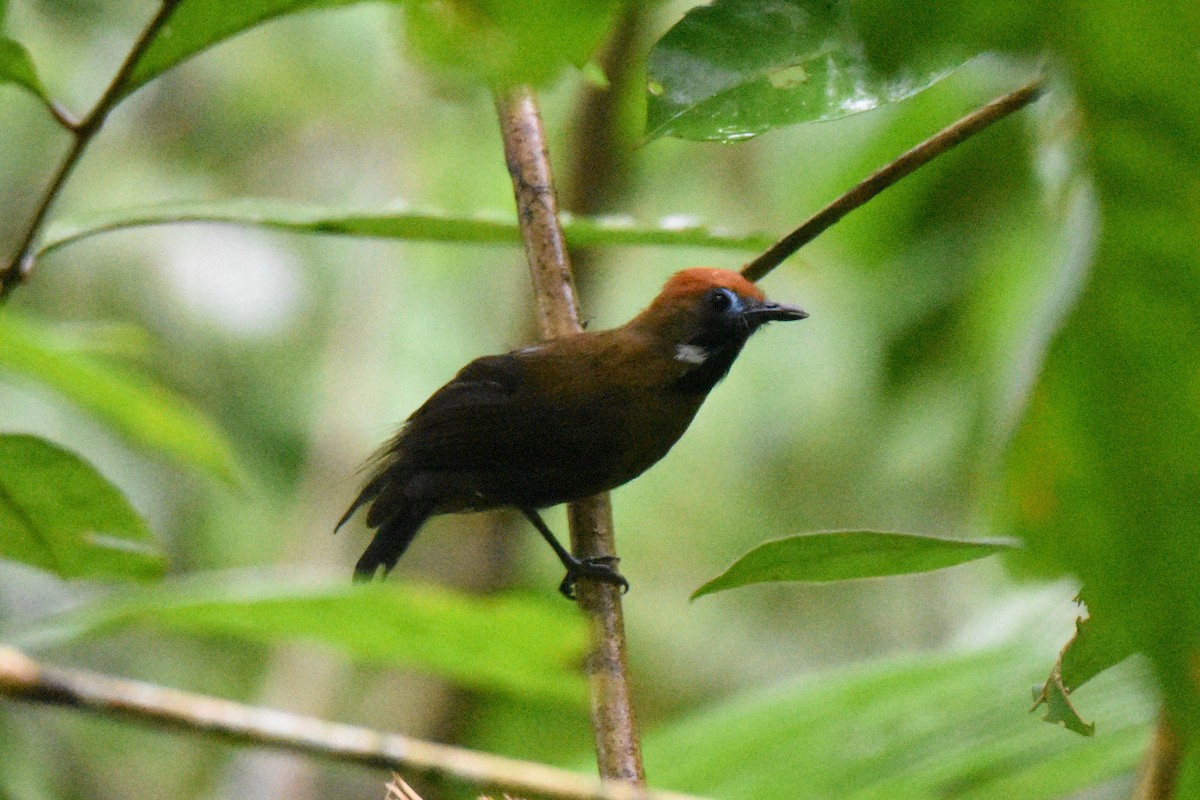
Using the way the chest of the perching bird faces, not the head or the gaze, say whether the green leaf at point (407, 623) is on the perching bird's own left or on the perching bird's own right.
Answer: on the perching bird's own right

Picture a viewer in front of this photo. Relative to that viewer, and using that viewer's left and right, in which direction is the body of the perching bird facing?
facing to the right of the viewer

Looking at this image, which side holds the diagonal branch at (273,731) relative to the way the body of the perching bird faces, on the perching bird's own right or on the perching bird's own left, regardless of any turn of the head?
on the perching bird's own right
